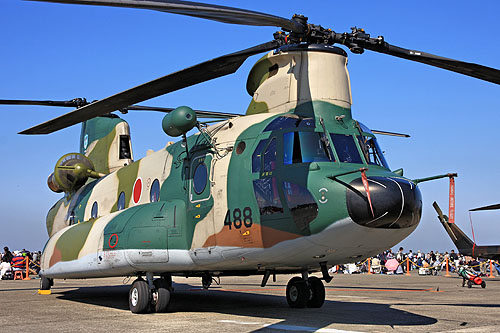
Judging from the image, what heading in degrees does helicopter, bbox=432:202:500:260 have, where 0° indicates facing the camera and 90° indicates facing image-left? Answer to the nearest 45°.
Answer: approximately 270°

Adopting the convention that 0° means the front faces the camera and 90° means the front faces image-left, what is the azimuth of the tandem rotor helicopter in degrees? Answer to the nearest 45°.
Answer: approximately 315°

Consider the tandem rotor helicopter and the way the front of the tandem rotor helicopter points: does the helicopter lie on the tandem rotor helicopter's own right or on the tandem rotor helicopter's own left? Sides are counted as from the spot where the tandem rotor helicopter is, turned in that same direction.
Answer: on the tandem rotor helicopter's own left
